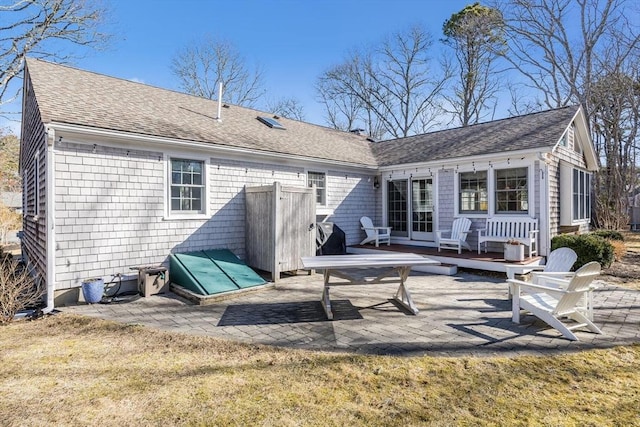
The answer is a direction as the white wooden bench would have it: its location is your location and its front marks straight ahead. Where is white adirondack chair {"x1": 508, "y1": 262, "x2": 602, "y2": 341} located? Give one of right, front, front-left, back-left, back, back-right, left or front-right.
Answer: front-left

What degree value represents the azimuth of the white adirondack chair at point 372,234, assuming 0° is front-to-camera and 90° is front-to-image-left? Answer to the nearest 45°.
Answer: approximately 315°

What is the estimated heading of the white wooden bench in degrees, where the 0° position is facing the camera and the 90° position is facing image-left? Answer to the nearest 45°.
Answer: approximately 45°

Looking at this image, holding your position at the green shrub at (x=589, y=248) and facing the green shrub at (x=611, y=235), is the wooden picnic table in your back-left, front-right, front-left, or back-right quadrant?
back-left

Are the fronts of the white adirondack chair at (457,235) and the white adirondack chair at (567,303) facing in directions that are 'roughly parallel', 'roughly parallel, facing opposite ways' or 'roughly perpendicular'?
roughly perpendicular

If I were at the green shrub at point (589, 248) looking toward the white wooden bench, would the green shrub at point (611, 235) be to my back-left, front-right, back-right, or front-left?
back-right
